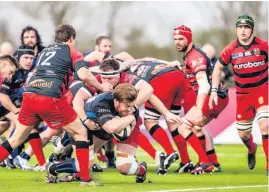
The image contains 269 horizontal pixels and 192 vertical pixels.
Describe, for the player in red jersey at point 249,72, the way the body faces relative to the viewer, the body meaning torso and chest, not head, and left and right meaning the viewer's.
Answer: facing the viewer
